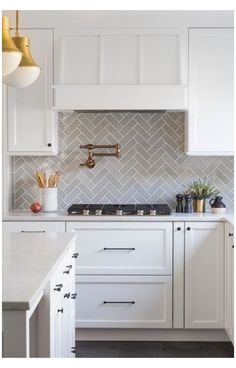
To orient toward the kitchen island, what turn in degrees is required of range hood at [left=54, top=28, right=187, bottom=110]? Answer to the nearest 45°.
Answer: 0° — it already faces it

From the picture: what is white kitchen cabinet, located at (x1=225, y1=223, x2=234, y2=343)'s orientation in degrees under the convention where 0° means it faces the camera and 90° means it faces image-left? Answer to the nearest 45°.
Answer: approximately 90°

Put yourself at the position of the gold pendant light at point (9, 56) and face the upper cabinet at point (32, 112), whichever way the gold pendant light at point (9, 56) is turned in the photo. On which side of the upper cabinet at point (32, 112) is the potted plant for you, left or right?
right

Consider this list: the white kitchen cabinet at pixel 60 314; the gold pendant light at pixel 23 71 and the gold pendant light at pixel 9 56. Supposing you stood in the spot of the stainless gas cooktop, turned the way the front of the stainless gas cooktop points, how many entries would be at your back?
0

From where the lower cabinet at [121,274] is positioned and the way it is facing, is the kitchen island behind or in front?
in front

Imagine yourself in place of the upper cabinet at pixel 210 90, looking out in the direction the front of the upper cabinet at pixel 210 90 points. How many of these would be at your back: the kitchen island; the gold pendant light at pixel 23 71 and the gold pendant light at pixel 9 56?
0

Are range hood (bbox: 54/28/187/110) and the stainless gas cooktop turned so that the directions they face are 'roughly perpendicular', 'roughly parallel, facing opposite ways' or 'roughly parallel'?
roughly parallel

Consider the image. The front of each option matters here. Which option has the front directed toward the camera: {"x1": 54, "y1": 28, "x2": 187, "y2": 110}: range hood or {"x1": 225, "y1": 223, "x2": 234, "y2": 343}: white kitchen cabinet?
the range hood

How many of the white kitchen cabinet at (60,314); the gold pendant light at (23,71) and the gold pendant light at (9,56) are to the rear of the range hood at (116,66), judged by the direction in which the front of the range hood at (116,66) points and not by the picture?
0

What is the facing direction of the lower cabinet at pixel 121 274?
toward the camera

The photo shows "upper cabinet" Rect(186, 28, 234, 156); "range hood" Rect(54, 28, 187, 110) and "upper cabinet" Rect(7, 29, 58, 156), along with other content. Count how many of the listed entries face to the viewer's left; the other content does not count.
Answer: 0

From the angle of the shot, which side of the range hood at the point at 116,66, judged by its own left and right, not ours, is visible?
front

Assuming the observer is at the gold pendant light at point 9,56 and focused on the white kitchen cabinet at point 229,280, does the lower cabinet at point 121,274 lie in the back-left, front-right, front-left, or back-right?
front-left

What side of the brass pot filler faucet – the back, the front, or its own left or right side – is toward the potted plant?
left

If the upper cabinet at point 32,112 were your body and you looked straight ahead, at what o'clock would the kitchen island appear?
The kitchen island is roughly at 12 o'clock from the upper cabinet.
